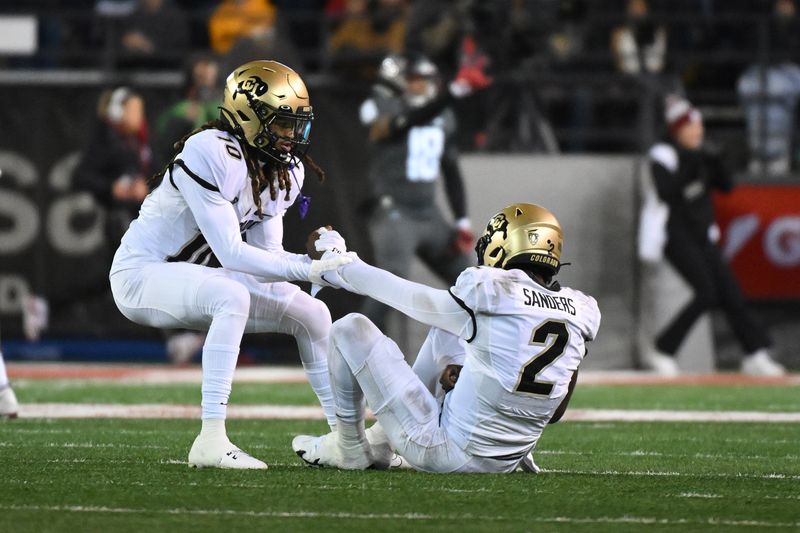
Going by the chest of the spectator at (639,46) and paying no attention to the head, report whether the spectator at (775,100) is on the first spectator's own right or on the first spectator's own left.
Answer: on the first spectator's own left

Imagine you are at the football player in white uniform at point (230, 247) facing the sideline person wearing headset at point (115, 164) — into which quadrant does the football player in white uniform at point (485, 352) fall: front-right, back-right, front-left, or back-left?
back-right

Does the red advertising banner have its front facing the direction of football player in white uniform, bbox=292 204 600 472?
yes

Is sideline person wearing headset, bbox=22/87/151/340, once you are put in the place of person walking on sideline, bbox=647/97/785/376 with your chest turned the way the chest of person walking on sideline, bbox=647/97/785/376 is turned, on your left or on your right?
on your right

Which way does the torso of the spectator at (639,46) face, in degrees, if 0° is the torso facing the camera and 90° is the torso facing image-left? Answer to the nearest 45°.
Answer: approximately 0°

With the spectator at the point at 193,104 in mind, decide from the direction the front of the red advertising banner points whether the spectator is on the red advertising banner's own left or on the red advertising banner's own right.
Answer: on the red advertising banner's own right

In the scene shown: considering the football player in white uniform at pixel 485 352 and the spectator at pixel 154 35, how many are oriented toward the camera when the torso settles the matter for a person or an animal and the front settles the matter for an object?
1

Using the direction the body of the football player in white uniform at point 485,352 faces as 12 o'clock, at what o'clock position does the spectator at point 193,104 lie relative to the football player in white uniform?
The spectator is roughly at 1 o'clock from the football player in white uniform.
